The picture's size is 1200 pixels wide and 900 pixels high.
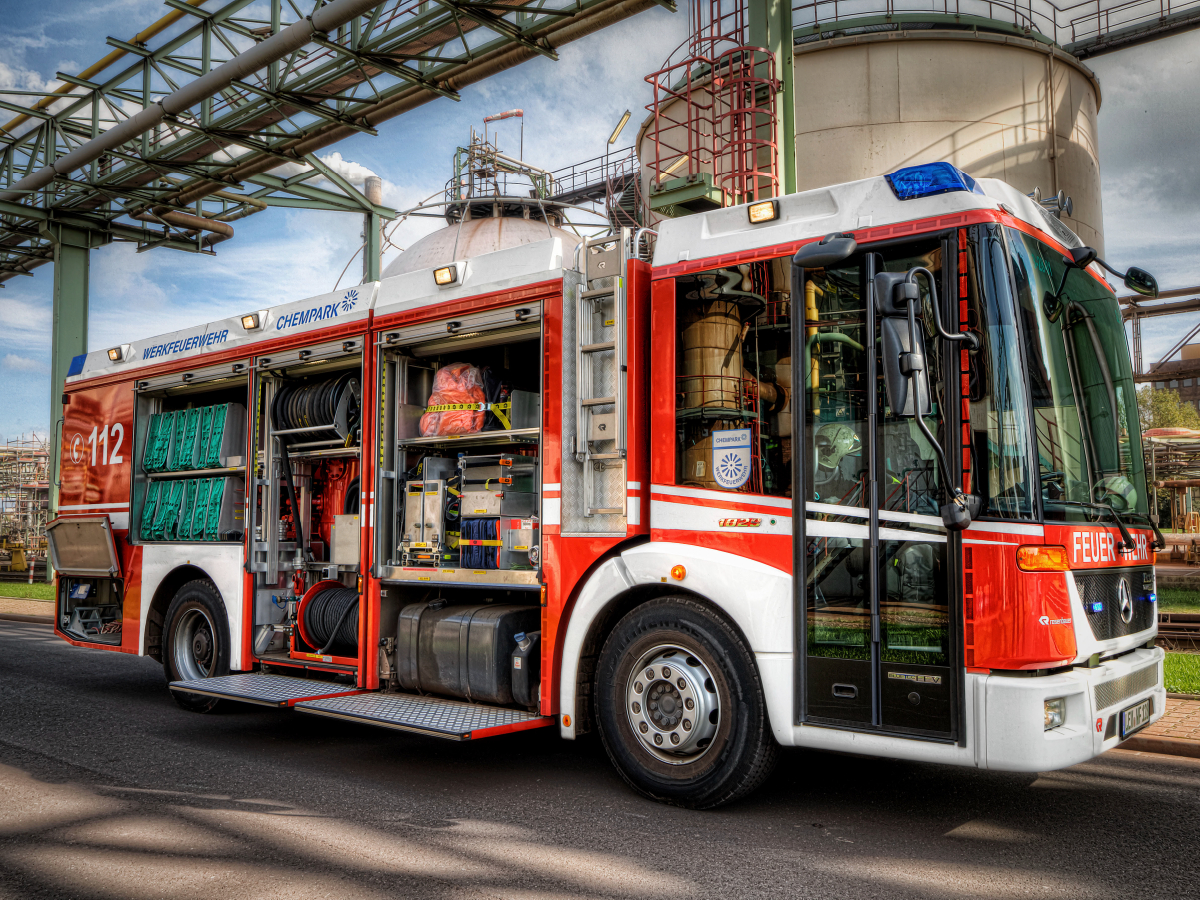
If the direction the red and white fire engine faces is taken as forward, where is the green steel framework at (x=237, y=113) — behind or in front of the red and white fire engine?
behind

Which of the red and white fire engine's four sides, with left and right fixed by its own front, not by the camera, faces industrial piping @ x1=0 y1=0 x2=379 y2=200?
back

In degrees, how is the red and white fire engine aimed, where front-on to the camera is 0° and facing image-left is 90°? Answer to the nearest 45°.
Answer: approximately 315°

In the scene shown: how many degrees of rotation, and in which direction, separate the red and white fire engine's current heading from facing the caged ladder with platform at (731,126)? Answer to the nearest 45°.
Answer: approximately 135° to its left
